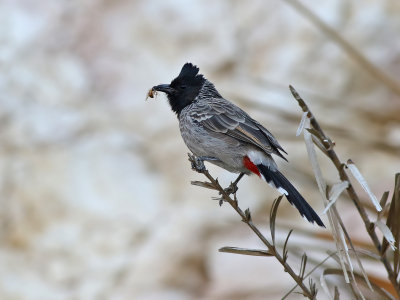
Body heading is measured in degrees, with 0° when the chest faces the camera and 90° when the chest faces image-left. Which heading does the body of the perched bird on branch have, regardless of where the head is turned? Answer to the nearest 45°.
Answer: approximately 90°
